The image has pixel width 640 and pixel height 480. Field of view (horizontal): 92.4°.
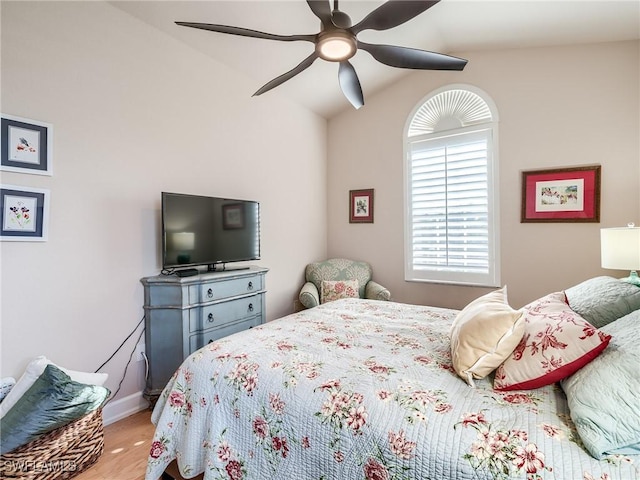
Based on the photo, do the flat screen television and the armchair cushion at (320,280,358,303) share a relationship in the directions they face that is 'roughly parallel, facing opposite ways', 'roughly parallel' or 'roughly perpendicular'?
roughly perpendicular

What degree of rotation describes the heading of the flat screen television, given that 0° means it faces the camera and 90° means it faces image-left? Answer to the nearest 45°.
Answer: approximately 315°

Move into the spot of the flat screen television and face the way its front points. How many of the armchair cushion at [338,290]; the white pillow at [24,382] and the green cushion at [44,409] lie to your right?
2

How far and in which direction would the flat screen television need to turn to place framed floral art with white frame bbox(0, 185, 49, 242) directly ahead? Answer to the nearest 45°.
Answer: approximately 90° to its right

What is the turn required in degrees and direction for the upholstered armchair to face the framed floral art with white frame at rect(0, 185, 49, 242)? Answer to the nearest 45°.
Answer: approximately 45° to its right
